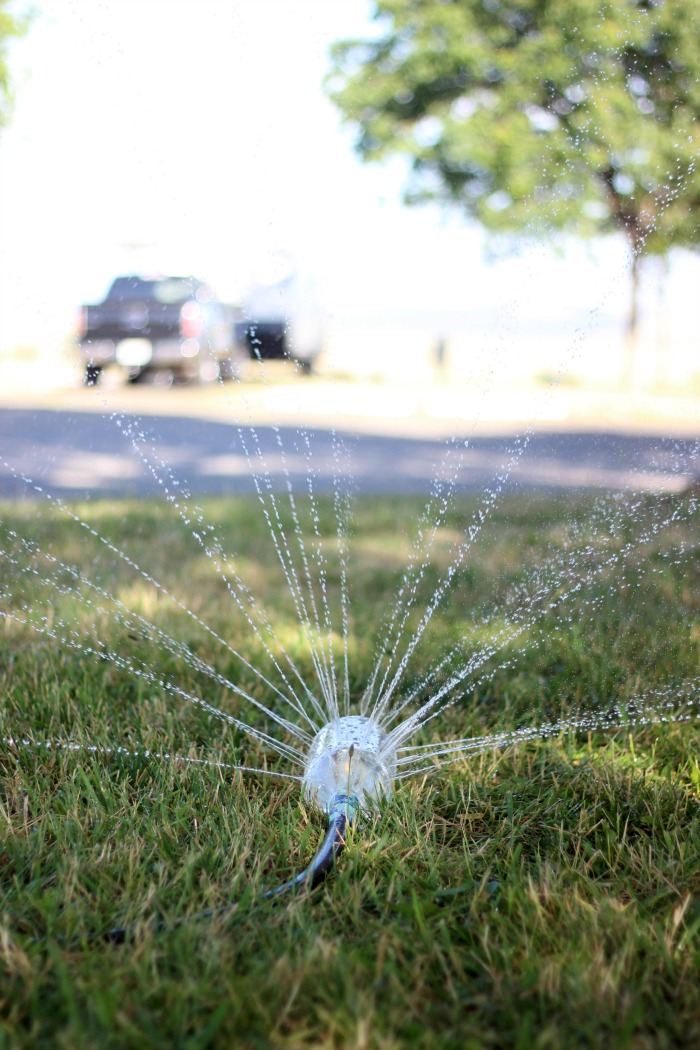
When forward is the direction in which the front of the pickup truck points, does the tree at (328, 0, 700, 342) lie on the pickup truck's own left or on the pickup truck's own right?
on the pickup truck's own right

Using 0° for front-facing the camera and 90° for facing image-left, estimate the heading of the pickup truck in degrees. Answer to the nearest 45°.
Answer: approximately 225°

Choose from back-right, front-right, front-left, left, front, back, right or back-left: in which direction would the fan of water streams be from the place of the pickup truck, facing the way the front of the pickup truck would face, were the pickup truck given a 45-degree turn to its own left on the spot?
back

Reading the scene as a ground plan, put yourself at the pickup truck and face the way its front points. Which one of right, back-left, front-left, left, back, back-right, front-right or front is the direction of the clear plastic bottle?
back-right
